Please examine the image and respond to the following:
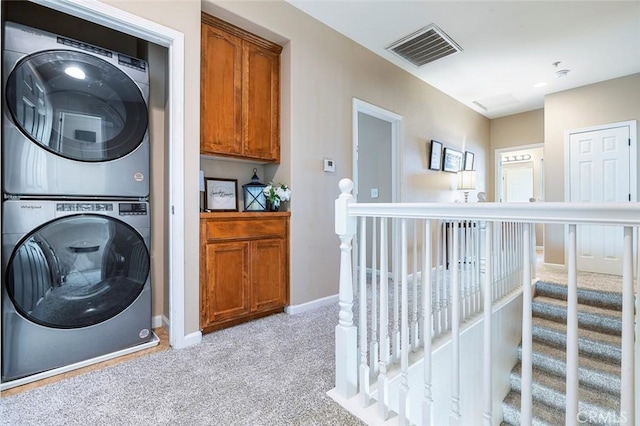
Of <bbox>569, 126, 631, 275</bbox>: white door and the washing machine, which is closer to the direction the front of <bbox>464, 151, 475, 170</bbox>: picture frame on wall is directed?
the white door

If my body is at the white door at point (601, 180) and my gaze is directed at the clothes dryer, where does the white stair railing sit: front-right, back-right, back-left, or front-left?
front-left

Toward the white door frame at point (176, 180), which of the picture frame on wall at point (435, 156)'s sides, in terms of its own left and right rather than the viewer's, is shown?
right

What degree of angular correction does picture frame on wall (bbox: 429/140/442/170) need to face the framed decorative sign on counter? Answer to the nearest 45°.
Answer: approximately 90° to its right

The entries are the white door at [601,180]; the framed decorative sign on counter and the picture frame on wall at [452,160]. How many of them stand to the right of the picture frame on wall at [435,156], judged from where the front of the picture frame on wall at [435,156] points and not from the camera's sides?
1

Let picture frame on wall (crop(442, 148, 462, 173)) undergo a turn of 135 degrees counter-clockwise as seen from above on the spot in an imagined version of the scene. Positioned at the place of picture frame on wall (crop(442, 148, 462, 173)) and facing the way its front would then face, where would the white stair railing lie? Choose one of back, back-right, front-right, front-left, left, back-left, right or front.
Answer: back

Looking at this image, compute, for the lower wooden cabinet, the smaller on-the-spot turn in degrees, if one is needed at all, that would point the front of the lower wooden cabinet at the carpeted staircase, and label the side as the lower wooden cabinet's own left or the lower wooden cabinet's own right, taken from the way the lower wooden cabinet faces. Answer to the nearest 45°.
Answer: approximately 45° to the lower wooden cabinet's own left

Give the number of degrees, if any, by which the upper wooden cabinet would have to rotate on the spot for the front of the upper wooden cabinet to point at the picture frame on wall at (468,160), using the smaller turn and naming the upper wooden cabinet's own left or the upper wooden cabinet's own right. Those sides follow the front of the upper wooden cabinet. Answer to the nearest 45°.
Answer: approximately 90° to the upper wooden cabinet's own left

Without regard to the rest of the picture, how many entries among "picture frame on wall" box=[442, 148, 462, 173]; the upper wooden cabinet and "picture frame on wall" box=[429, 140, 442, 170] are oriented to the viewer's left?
0

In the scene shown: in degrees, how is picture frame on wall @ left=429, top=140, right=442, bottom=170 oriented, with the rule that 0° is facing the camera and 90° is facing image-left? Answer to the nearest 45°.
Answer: approximately 315°

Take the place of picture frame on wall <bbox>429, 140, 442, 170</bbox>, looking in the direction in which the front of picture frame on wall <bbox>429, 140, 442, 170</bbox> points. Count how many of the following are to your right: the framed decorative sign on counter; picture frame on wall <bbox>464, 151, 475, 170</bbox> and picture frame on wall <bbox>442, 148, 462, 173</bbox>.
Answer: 1
